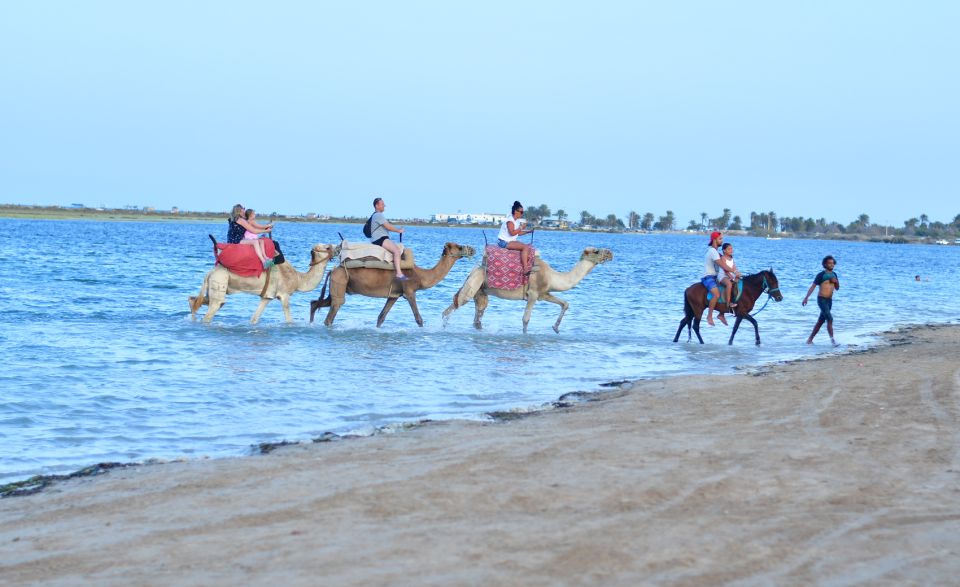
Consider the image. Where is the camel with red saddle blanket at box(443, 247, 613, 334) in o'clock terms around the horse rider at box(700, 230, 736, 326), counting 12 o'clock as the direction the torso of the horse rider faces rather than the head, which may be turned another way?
The camel with red saddle blanket is roughly at 6 o'clock from the horse rider.

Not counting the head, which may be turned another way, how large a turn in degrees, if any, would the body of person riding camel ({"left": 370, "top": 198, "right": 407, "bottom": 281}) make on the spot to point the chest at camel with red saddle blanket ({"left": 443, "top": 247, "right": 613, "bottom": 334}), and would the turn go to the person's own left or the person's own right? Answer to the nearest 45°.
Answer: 0° — they already face it

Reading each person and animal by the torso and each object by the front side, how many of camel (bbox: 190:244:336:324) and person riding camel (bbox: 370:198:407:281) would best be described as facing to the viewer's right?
2

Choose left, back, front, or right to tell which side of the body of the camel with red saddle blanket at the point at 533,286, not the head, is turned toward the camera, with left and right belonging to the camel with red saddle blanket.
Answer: right

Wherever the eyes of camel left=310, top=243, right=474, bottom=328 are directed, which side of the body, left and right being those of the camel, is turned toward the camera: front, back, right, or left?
right

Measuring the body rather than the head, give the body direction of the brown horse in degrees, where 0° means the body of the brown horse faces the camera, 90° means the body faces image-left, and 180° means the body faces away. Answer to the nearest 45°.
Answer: approximately 270°

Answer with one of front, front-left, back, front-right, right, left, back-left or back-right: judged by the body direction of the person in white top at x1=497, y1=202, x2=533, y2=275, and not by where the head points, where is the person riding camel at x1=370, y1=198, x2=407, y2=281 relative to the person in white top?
back

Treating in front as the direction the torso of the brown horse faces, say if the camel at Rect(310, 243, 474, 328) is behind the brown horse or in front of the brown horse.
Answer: behind

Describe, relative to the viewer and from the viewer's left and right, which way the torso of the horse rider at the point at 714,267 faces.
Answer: facing to the right of the viewer

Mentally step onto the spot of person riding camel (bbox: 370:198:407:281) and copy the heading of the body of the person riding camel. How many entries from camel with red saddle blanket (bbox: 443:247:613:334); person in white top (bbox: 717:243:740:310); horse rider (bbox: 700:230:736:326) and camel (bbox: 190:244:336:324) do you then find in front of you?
3

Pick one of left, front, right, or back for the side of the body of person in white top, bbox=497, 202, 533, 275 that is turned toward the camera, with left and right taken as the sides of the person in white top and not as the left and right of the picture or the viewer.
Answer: right

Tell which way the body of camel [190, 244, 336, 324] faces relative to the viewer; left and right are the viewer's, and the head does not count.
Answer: facing to the right of the viewer

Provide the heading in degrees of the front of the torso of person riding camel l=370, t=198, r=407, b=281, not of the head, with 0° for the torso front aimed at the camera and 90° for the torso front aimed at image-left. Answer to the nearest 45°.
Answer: approximately 270°
